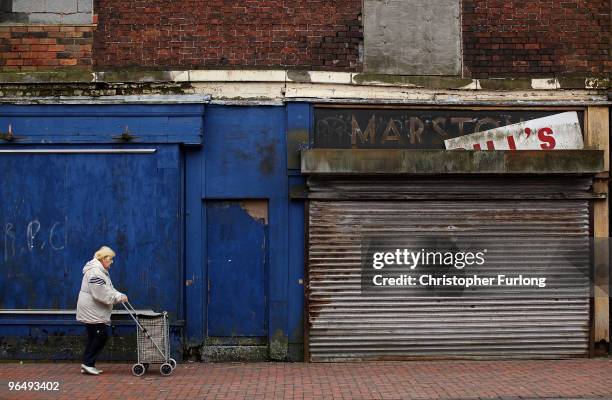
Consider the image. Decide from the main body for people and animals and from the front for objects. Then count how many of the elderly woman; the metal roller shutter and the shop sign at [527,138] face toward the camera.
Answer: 2

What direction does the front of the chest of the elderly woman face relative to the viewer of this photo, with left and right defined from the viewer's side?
facing to the right of the viewer

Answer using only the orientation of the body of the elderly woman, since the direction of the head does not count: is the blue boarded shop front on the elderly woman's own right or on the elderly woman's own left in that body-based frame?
on the elderly woman's own left

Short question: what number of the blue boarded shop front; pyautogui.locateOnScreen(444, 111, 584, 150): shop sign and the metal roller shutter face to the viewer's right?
0

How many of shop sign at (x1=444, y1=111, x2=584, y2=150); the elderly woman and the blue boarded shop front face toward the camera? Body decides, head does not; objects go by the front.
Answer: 2

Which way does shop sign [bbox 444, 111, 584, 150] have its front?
toward the camera

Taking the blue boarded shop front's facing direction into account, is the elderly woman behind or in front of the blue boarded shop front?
in front

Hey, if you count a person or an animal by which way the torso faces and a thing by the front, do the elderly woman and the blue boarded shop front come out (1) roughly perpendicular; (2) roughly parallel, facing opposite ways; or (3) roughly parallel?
roughly perpendicular

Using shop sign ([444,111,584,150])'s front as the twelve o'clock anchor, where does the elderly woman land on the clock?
The elderly woman is roughly at 2 o'clock from the shop sign.

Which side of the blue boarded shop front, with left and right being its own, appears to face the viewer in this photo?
front

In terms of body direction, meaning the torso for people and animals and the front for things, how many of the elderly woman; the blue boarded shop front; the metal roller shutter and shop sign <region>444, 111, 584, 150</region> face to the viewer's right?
1

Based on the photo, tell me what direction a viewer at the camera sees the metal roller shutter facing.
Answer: facing the viewer

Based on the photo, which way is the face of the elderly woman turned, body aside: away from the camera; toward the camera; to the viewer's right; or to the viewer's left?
to the viewer's right

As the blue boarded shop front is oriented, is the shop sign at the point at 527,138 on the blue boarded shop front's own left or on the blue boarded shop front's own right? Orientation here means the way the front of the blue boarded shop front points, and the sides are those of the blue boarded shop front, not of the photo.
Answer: on the blue boarded shop front's own left
